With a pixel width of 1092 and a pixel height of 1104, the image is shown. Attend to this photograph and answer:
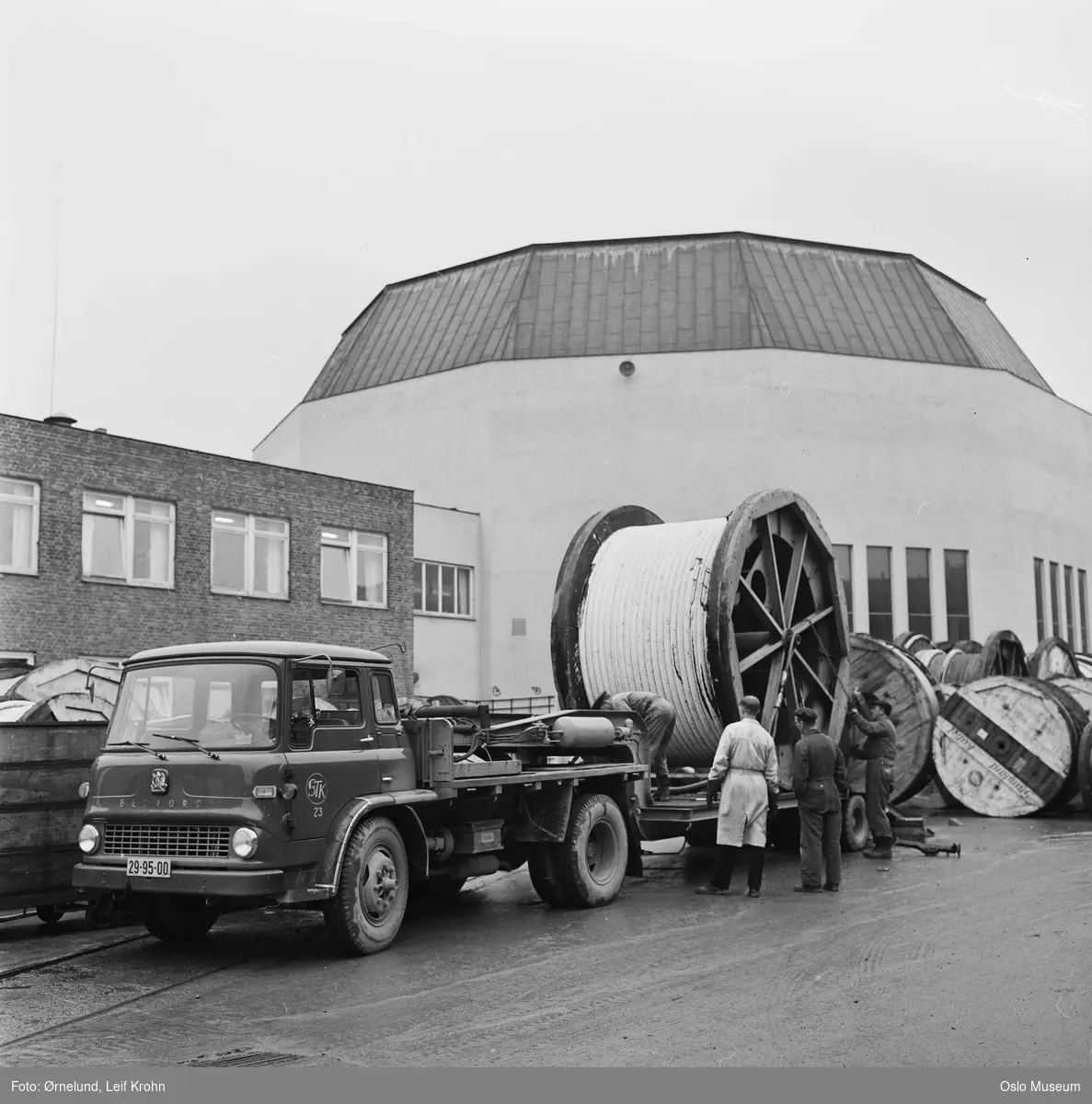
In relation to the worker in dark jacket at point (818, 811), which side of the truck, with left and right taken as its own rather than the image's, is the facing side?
back

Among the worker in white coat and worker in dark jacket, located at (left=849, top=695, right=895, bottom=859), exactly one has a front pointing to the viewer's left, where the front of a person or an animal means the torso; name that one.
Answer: the worker in dark jacket

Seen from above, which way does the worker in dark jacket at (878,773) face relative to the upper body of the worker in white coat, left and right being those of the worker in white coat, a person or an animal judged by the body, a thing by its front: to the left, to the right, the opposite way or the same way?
to the left

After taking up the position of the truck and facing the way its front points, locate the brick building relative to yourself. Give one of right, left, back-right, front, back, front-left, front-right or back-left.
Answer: back-right

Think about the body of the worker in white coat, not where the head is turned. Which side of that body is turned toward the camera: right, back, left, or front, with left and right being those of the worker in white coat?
back

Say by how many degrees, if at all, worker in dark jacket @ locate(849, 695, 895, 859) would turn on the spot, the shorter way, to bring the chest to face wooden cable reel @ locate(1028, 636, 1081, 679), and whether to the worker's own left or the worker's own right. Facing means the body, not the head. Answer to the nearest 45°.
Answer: approximately 90° to the worker's own right

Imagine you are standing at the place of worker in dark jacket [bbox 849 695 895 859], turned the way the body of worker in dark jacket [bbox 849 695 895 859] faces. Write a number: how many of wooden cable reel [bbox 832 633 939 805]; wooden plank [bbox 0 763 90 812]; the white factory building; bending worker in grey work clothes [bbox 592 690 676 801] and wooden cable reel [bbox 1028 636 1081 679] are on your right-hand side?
3

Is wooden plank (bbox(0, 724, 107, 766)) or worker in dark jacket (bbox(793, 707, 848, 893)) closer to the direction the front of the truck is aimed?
the wooden plank

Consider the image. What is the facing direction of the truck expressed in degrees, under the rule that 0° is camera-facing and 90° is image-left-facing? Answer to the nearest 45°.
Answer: approximately 45°

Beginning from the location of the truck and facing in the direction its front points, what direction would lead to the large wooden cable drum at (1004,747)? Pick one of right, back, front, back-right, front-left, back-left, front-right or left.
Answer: back

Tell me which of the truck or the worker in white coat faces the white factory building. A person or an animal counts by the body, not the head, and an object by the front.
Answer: the worker in white coat

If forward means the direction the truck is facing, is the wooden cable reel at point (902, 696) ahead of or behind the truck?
behind

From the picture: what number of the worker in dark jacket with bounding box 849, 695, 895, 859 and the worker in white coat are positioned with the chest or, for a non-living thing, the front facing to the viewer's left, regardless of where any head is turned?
1
